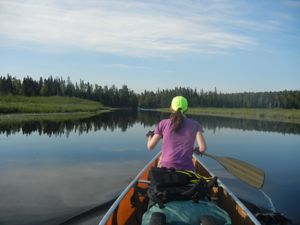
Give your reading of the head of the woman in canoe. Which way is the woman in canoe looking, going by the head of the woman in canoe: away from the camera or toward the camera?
away from the camera

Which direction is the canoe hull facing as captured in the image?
away from the camera

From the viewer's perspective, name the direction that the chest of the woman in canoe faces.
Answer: away from the camera
